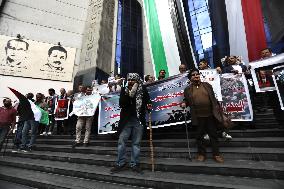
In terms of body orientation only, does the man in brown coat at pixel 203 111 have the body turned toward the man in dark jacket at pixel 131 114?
no

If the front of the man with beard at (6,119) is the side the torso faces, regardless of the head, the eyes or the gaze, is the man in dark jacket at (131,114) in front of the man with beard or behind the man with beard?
in front

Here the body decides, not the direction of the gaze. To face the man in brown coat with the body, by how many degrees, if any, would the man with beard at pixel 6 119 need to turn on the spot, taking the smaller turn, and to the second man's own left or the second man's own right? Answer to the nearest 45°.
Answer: approximately 45° to the second man's own left

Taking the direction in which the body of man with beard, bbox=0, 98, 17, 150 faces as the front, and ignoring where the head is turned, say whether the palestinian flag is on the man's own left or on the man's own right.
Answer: on the man's own left

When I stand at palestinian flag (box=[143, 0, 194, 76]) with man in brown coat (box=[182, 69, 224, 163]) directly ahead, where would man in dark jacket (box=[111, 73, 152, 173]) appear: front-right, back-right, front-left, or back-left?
front-right

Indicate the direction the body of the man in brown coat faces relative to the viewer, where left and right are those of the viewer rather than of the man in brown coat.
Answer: facing the viewer

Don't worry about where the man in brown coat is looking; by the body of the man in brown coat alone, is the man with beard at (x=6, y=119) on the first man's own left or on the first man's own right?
on the first man's own right

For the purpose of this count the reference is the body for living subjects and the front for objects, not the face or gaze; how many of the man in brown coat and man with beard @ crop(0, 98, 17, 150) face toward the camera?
2

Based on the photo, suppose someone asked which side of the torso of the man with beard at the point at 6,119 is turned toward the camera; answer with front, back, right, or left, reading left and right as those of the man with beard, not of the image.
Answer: front
